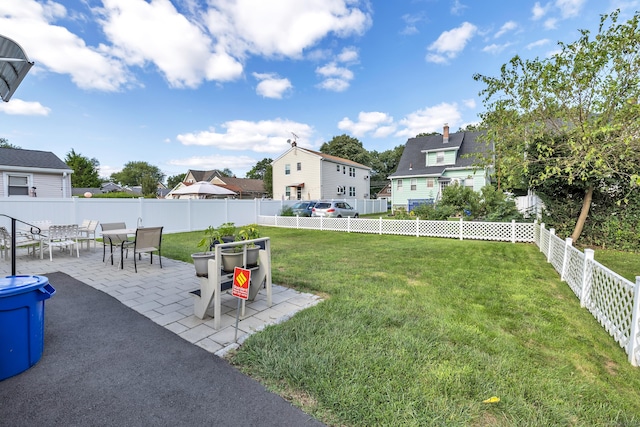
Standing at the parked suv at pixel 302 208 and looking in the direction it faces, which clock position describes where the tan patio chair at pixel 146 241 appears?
The tan patio chair is roughly at 11 o'clock from the parked suv.

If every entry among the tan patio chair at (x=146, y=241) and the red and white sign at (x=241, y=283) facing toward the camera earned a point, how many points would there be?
1

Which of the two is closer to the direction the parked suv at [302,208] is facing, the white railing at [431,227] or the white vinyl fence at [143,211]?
the white vinyl fence

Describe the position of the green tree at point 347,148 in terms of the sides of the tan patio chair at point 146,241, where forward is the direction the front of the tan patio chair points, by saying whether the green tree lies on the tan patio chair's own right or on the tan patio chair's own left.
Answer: on the tan patio chair's own right

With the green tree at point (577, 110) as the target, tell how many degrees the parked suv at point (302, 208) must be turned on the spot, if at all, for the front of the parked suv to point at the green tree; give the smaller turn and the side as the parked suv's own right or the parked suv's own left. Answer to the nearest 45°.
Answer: approximately 90° to the parked suv's own left

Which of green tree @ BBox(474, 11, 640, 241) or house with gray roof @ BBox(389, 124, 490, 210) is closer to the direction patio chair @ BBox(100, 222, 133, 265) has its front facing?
the green tree

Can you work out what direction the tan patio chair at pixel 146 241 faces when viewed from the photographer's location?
facing away from the viewer and to the left of the viewer

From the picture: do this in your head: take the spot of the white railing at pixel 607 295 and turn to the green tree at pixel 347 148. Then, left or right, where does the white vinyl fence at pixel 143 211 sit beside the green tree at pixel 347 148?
left

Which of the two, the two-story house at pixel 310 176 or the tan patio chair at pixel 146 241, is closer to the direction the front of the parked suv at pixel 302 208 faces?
the tan patio chair

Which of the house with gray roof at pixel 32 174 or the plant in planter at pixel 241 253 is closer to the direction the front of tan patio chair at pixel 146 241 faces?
the house with gray roof

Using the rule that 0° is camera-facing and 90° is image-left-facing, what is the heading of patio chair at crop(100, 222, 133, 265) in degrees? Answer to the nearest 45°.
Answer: approximately 315°

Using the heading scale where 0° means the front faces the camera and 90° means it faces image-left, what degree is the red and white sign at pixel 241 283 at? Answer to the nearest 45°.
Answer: approximately 0°
